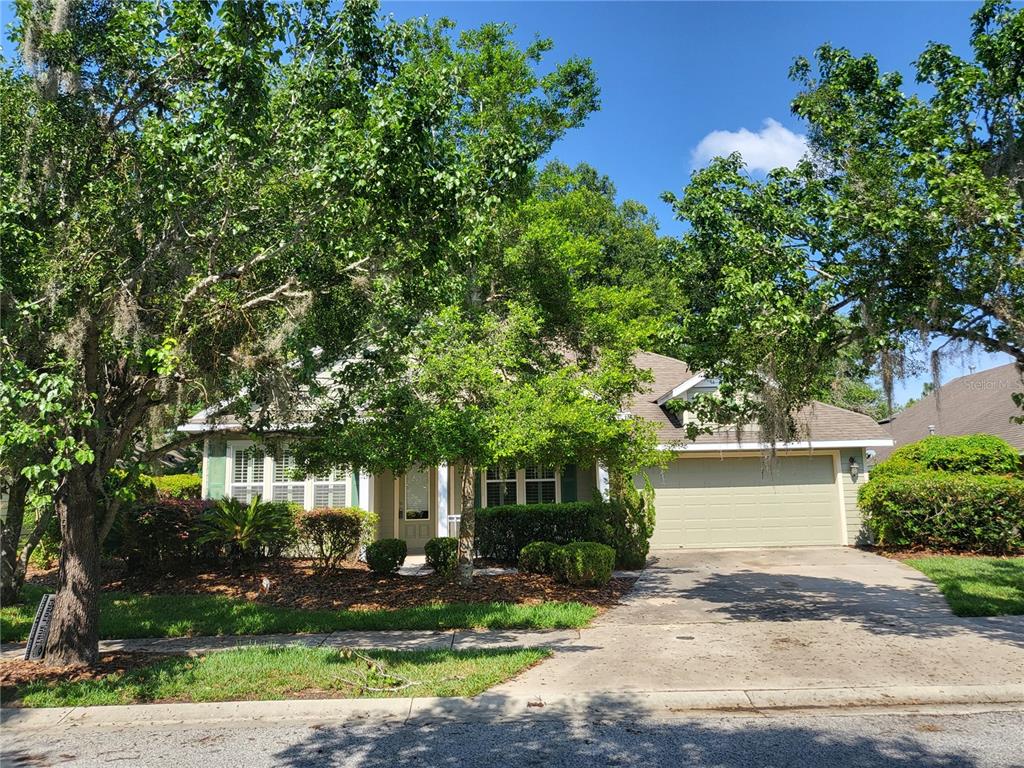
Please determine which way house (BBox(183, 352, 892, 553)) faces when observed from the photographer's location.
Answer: facing the viewer

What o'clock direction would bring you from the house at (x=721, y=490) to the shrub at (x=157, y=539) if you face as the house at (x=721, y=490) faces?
The shrub is roughly at 2 o'clock from the house.

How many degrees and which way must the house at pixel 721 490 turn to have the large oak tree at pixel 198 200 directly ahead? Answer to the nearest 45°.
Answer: approximately 45° to its right

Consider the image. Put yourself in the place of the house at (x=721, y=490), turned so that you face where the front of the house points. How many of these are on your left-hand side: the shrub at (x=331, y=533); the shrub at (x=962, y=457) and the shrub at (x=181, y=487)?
1

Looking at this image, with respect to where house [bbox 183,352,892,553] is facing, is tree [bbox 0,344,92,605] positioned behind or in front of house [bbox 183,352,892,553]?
in front

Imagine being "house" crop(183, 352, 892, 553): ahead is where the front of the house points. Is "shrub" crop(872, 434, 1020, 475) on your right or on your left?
on your left

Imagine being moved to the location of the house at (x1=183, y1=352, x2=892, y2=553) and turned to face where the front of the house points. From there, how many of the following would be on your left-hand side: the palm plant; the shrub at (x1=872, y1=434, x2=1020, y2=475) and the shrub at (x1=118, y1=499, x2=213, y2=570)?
1

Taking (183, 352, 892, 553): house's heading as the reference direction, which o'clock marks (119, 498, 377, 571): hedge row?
The hedge row is roughly at 2 o'clock from the house.

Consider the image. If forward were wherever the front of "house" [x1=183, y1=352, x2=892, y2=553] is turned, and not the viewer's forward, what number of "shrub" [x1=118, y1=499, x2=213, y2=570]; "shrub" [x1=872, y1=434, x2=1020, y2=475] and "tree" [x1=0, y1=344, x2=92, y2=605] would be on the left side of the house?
1

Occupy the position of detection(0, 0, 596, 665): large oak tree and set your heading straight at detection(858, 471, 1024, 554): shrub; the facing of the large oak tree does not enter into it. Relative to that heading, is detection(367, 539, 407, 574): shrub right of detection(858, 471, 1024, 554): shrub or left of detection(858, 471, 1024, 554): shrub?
left

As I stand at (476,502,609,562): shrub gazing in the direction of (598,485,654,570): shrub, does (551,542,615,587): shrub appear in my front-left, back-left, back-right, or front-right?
front-right

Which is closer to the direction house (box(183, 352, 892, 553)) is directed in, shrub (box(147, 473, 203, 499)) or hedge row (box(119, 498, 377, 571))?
the hedge row

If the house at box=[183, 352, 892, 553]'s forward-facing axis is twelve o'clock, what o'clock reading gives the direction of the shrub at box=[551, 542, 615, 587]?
The shrub is roughly at 1 o'clock from the house.

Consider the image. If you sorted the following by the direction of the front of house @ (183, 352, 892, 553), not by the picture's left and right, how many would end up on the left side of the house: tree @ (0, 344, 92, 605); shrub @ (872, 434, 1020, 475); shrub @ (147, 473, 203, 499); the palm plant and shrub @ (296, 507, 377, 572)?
1

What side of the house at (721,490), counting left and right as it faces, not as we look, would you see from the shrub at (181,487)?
right

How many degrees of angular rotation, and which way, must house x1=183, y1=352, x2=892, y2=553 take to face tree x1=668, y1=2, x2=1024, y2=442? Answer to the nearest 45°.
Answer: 0° — it already faces it

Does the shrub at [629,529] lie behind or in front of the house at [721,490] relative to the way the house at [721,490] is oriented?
in front
